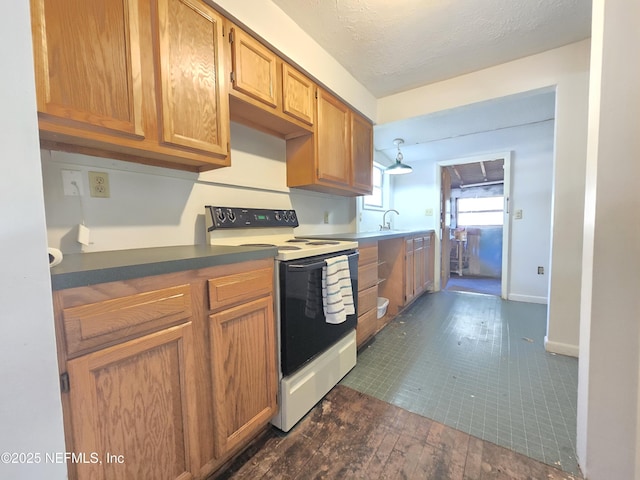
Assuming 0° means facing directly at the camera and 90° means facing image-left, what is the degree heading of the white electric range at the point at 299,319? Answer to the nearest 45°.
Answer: approximately 315°

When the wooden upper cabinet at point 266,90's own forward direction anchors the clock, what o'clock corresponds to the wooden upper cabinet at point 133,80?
the wooden upper cabinet at point 133,80 is roughly at 3 o'clock from the wooden upper cabinet at point 266,90.

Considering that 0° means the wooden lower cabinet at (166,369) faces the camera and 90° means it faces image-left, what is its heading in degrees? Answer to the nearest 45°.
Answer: approximately 315°

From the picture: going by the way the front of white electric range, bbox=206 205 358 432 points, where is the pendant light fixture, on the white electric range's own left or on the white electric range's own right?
on the white electric range's own left

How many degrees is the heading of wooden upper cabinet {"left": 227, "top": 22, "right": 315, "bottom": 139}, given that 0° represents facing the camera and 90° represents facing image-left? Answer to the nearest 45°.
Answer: approximately 315°

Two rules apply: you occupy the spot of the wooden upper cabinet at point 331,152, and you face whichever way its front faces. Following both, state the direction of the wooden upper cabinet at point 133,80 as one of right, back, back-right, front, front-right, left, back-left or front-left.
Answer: right

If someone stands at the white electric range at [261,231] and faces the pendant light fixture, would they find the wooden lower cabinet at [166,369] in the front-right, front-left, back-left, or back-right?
back-right

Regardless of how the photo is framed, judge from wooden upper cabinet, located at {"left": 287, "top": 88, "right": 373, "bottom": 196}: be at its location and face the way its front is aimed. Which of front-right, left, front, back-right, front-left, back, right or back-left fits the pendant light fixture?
left

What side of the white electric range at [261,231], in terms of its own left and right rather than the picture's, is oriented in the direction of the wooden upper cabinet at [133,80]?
right

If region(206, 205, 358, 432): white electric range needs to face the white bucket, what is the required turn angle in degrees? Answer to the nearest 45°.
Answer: approximately 90° to its left
